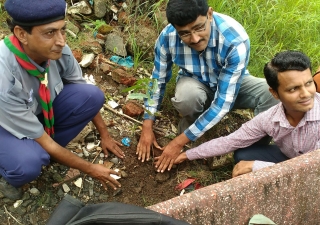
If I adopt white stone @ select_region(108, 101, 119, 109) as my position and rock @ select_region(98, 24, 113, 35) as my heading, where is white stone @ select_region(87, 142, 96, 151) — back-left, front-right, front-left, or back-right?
back-left

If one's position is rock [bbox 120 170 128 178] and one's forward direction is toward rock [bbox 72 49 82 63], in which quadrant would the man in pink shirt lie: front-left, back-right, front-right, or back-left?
back-right

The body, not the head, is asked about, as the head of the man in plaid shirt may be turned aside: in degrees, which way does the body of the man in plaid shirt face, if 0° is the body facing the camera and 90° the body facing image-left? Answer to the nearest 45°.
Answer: approximately 45°

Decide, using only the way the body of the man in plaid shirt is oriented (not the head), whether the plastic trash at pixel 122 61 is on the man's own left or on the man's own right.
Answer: on the man's own right

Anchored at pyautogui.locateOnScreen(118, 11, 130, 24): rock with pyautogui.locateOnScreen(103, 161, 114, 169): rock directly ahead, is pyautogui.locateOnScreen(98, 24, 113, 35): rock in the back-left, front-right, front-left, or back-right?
front-right

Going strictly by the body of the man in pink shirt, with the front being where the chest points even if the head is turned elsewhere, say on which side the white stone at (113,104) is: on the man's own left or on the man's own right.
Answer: on the man's own right
